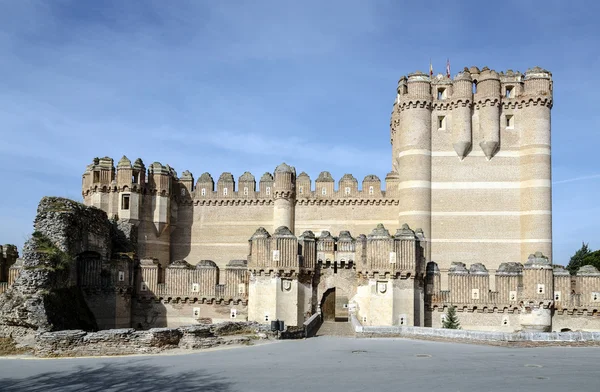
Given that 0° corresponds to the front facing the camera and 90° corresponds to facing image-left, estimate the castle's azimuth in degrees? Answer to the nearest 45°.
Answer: approximately 0°

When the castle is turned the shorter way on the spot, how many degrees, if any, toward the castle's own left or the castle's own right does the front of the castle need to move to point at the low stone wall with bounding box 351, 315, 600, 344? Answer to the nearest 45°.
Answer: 0° — it already faces it

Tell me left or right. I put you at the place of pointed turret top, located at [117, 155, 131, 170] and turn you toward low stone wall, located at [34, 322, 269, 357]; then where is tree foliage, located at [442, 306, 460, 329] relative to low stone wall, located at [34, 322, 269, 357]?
left
